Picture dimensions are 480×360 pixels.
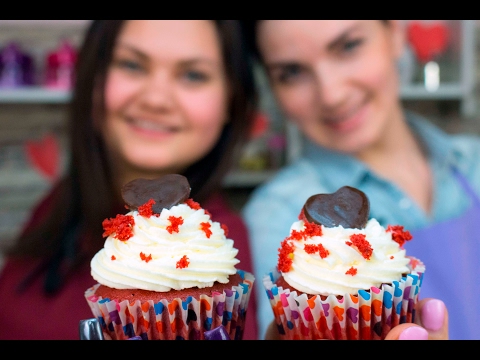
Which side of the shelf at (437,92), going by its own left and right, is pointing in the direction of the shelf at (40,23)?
right

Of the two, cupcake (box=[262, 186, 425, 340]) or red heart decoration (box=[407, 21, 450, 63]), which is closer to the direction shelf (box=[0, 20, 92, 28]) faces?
the cupcake

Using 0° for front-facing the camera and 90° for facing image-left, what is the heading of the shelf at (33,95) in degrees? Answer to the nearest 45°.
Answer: approximately 0°

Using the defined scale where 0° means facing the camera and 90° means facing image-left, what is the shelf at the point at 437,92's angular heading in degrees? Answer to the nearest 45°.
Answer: approximately 0°
